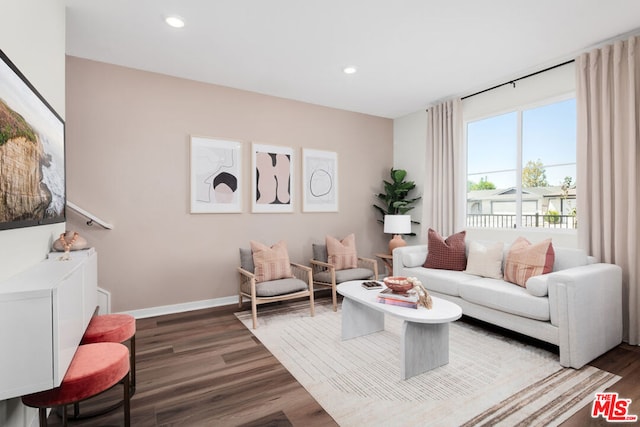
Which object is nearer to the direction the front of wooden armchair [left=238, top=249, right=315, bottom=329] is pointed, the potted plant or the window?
the window

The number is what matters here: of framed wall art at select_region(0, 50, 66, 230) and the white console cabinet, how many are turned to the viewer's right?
2

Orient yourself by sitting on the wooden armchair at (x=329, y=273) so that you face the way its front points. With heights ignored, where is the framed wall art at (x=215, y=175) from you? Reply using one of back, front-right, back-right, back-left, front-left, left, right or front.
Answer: back-right

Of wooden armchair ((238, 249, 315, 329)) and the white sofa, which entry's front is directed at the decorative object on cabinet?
the white sofa

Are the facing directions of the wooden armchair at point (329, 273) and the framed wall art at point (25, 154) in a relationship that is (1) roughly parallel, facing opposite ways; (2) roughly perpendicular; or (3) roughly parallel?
roughly perpendicular

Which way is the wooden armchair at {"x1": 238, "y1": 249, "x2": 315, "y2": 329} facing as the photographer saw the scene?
facing the viewer and to the right of the viewer

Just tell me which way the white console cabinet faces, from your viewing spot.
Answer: facing to the right of the viewer

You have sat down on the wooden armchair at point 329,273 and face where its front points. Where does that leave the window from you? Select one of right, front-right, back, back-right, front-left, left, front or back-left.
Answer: front-left

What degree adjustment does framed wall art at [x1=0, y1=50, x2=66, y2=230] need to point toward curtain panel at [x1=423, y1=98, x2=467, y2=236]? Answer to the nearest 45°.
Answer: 0° — it already faces it

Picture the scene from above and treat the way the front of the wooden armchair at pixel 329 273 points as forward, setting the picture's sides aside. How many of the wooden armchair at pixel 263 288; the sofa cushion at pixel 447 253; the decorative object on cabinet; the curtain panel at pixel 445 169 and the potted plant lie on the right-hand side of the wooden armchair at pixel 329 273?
2

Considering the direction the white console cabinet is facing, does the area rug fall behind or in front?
in front

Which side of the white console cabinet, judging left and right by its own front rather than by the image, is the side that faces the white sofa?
front

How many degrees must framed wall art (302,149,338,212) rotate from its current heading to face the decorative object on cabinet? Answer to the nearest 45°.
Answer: approximately 90° to its right

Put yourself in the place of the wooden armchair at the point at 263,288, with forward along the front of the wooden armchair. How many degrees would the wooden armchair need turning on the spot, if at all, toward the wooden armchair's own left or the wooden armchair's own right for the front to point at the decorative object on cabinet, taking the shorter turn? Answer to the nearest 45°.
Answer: approximately 90° to the wooden armchair's own right

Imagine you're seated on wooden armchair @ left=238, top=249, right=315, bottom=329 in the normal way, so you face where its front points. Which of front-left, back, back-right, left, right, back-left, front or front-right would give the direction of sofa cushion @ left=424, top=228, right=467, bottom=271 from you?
front-left

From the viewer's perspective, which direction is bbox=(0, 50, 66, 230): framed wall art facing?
to the viewer's right
